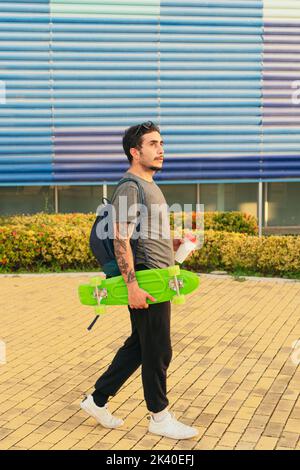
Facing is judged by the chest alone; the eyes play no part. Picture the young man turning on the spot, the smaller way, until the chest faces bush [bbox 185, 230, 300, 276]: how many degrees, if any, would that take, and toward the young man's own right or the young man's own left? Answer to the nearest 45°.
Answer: approximately 90° to the young man's own left

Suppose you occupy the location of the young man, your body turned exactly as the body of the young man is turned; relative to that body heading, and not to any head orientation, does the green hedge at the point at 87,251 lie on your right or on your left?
on your left

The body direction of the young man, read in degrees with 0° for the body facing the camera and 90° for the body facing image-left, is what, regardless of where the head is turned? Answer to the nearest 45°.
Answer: approximately 270°

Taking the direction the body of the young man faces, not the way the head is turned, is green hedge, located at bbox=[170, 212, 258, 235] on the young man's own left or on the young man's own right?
on the young man's own left
